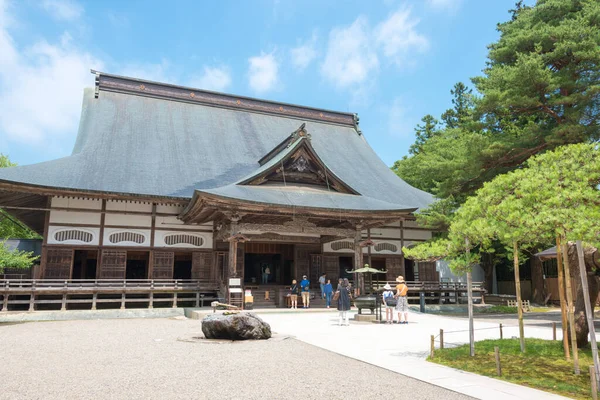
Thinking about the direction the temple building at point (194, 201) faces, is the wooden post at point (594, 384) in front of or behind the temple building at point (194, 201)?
in front

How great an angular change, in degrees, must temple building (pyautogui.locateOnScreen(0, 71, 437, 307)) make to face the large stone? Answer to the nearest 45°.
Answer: approximately 45° to its right

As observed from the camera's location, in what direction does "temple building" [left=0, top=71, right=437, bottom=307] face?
facing the viewer and to the right of the viewer
